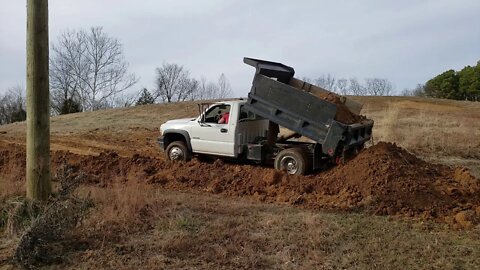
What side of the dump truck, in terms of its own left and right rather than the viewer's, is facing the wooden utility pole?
left

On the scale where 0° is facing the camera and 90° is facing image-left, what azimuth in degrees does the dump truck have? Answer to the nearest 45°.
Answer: approximately 135°
